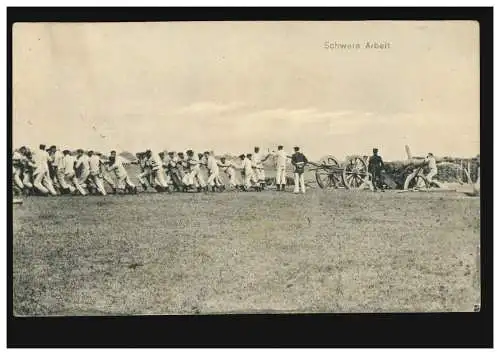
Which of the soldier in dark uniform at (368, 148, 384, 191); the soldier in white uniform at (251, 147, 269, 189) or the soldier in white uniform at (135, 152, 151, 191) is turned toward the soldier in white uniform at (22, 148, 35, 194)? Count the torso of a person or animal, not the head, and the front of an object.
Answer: the soldier in white uniform at (135, 152, 151, 191)

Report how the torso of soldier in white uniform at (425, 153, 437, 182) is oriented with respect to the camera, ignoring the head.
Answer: to the viewer's left

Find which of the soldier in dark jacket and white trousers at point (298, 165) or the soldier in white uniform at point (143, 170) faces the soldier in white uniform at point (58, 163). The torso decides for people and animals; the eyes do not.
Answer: the soldier in white uniform at point (143, 170)

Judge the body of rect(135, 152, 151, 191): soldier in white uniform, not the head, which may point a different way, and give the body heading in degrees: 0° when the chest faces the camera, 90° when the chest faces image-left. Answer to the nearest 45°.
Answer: approximately 90°

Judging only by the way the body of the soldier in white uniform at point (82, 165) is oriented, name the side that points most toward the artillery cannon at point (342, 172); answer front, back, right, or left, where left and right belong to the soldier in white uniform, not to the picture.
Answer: back

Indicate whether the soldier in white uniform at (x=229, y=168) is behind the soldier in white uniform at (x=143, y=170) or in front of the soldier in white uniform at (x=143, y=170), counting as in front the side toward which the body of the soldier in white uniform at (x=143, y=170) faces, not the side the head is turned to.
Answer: behind
